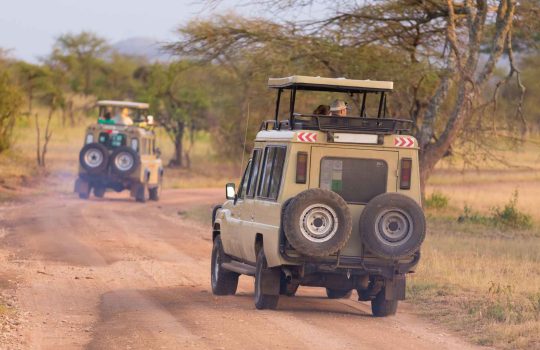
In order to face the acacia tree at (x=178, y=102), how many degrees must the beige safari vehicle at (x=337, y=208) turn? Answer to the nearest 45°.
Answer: approximately 45° to its right

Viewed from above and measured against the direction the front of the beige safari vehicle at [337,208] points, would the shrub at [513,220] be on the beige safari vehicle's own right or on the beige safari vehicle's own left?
on the beige safari vehicle's own right

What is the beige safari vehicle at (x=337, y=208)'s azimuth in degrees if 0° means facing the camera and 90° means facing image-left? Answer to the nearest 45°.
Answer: approximately 135°

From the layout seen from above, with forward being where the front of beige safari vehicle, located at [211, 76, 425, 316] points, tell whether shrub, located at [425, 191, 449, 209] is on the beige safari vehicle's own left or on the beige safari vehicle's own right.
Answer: on the beige safari vehicle's own right

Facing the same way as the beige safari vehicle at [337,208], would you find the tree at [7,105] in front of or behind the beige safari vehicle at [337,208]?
in front
